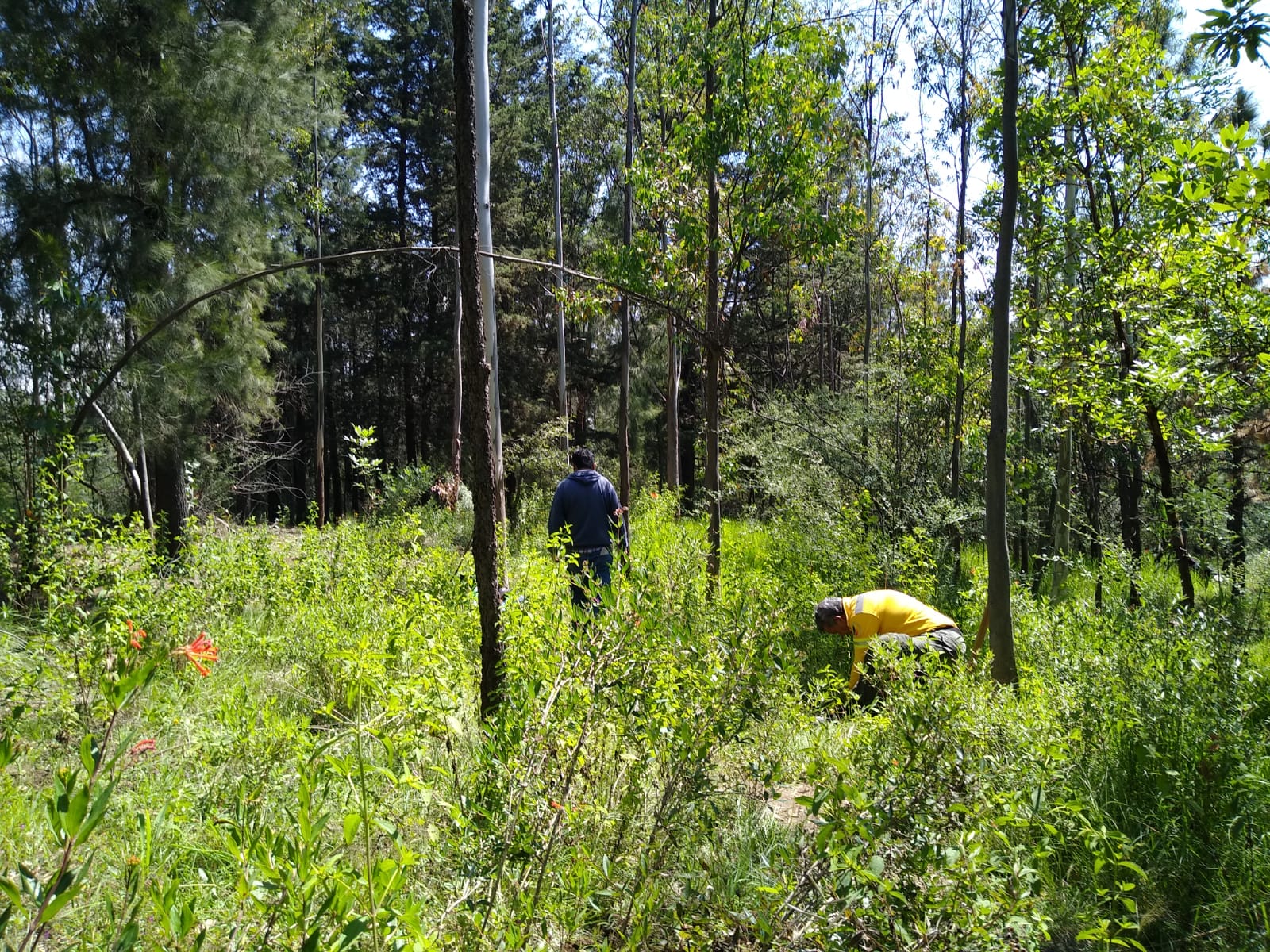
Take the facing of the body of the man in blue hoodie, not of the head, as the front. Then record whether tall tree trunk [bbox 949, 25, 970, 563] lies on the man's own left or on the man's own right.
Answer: on the man's own right

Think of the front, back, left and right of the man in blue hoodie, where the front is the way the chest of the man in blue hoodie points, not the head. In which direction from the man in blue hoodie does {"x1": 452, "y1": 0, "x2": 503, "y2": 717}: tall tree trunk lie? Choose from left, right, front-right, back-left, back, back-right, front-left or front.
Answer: back

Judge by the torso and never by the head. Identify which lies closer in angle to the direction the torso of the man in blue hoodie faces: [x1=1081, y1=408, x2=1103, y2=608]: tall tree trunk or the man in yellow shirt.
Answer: the tall tree trunk

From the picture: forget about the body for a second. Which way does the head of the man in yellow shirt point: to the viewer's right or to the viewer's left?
to the viewer's left

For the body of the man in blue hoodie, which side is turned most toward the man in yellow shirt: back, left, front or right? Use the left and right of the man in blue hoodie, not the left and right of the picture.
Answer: right

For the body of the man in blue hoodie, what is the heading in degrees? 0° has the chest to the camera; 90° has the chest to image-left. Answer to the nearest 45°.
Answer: approximately 180°

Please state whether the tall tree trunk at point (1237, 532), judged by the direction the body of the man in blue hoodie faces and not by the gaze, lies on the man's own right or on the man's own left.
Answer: on the man's own right

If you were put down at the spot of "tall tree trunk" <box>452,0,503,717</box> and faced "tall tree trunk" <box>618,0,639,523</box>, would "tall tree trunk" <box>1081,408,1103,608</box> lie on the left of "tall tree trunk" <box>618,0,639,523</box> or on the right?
right

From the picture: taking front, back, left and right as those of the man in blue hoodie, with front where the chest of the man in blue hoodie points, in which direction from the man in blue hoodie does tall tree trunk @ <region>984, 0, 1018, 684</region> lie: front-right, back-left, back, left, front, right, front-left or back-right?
back-right

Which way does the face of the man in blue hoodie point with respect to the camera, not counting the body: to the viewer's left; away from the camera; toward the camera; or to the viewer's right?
away from the camera

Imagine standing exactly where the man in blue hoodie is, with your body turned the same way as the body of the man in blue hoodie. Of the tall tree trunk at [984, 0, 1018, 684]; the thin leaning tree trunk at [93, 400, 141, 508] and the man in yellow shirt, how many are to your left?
1
